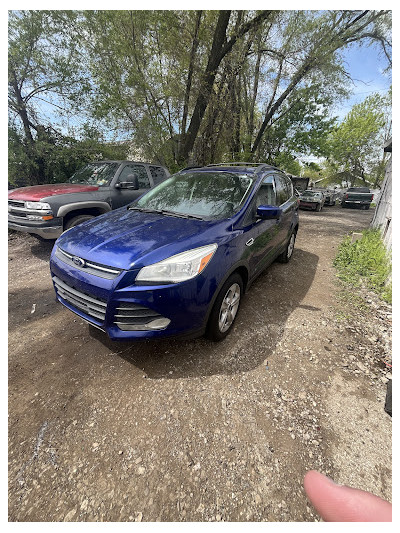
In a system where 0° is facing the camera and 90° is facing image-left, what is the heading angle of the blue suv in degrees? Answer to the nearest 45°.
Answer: approximately 45°

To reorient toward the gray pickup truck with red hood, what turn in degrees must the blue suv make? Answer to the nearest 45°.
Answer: approximately 90° to its right

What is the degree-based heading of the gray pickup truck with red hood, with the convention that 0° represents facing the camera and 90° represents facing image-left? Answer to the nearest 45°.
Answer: approximately 45°

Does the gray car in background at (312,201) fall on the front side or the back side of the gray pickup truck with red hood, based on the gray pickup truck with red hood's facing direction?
on the back side

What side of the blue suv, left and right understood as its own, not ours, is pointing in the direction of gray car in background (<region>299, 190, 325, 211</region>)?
back

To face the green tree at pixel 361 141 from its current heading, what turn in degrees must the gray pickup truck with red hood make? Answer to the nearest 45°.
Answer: approximately 180°

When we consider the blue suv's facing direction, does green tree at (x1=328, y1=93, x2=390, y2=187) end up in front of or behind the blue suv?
behind
